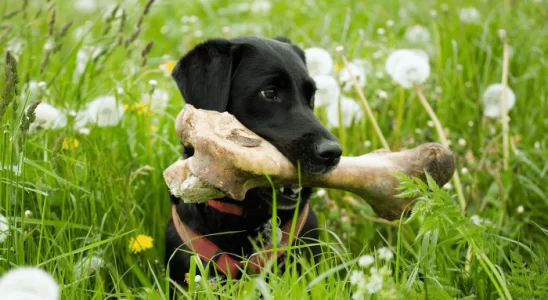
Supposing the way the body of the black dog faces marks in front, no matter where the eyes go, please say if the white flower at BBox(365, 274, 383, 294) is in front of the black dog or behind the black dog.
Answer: in front

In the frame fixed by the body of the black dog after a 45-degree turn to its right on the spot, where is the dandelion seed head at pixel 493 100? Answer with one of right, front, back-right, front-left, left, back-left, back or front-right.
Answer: back-left

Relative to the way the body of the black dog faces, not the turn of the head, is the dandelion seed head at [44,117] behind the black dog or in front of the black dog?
behind

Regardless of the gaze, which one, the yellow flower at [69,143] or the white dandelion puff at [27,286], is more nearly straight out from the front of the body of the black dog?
the white dandelion puff

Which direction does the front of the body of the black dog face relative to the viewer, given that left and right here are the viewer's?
facing the viewer and to the right of the viewer

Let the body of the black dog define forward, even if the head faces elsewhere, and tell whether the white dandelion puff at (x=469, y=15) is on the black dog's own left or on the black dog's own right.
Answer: on the black dog's own left

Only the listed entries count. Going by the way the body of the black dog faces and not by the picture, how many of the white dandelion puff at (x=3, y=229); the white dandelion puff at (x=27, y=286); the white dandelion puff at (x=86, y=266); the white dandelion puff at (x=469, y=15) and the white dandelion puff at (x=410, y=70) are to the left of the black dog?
2

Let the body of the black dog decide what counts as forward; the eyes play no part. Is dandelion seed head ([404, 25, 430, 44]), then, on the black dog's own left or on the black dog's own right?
on the black dog's own left

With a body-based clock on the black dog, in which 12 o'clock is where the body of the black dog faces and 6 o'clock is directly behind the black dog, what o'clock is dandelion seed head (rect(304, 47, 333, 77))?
The dandelion seed head is roughly at 8 o'clock from the black dog.

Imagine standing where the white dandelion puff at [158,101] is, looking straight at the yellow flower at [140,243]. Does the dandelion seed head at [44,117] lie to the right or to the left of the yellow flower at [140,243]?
right
